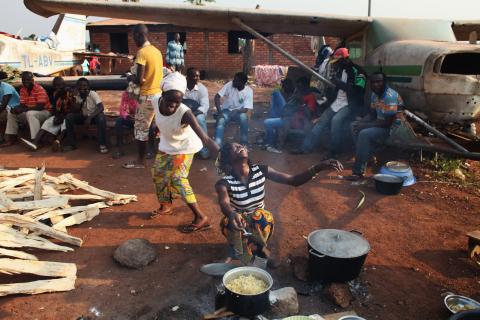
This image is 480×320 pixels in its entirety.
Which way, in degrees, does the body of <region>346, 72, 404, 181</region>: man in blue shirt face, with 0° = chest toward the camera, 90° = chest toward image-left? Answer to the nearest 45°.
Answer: approximately 45°

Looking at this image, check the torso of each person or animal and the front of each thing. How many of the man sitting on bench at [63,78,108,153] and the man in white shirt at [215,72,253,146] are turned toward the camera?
2

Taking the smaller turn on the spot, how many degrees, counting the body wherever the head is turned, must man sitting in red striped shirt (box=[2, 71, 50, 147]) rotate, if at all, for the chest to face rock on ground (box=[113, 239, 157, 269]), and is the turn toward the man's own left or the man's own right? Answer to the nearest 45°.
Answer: approximately 45° to the man's own left

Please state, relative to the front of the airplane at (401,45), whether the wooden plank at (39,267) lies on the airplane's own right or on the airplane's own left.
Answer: on the airplane's own right

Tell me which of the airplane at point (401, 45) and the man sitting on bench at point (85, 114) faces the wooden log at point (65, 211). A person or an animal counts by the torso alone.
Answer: the man sitting on bench

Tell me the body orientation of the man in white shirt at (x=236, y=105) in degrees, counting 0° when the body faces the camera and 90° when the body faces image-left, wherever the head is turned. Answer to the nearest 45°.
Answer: approximately 0°

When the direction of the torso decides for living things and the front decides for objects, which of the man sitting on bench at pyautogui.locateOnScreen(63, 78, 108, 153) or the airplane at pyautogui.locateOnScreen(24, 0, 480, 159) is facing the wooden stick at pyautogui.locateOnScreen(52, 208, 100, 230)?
the man sitting on bench

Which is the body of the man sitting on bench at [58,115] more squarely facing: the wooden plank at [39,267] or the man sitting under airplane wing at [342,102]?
the wooden plank

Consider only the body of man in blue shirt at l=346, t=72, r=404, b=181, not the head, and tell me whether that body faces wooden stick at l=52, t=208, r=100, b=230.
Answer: yes
